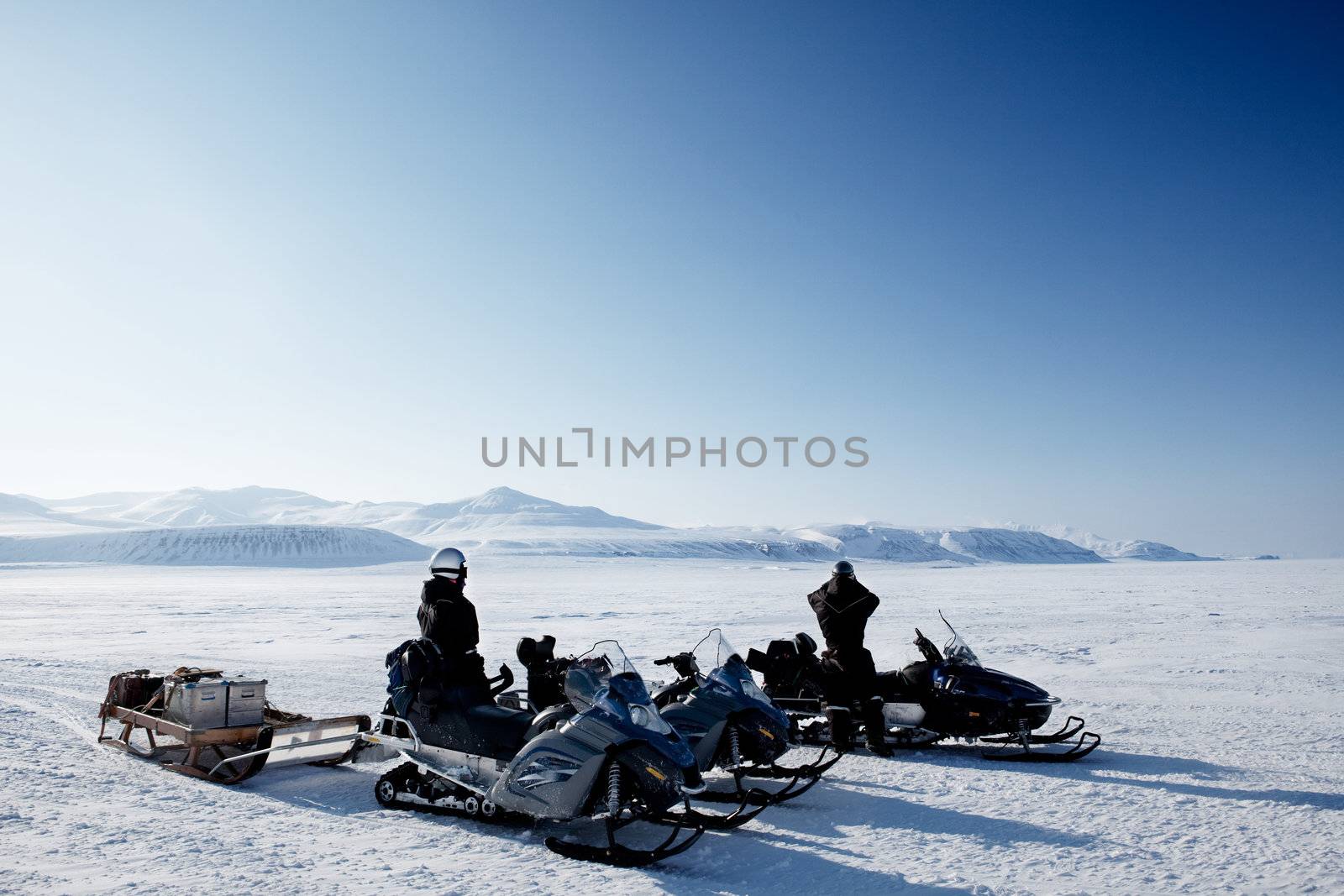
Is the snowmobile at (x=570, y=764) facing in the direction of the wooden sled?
no

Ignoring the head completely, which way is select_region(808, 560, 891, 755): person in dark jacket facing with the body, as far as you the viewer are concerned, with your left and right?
facing away from the viewer

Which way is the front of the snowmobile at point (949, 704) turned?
to the viewer's right

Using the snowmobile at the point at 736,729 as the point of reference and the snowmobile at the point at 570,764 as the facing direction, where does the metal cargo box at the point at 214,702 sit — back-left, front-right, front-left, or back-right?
front-right

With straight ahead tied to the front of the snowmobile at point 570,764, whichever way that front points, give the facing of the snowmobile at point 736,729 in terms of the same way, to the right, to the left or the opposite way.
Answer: the same way

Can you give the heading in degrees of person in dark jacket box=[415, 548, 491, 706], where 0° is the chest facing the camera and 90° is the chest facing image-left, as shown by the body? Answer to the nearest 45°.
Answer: approximately 270°

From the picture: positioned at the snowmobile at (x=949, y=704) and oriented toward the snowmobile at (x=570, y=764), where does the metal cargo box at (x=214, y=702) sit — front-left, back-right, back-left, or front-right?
front-right

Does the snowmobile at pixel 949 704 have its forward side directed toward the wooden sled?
no

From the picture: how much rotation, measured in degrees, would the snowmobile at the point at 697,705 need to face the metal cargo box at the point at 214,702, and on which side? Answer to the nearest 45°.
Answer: approximately 135° to its right

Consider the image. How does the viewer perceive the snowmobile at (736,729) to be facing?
facing the viewer and to the right of the viewer

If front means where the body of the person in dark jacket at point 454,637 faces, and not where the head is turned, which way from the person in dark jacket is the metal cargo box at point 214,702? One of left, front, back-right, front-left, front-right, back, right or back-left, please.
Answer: back-left

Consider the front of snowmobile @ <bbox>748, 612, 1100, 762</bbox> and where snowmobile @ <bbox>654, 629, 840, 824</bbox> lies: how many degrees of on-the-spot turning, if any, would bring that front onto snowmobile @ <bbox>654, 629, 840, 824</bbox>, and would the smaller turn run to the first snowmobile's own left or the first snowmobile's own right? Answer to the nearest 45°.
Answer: approximately 135° to the first snowmobile's own right

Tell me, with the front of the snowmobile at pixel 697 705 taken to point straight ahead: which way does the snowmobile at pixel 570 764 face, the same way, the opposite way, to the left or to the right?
the same way

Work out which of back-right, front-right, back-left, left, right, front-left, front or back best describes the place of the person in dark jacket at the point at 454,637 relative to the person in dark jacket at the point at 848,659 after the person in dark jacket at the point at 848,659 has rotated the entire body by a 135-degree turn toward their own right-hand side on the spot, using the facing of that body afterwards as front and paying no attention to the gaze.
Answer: right
